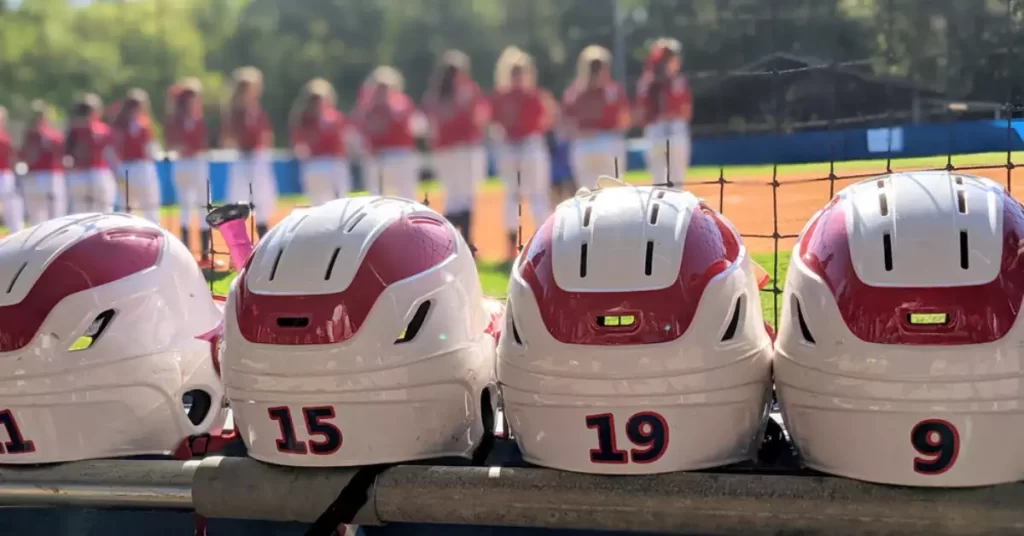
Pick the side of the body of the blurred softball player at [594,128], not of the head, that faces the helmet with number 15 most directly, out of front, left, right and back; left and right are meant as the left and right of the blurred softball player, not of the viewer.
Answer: back

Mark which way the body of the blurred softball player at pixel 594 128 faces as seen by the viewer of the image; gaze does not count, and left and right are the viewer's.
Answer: facing away from the viewer

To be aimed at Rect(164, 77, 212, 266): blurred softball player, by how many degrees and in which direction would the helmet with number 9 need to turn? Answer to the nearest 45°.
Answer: approximately 45° to its left

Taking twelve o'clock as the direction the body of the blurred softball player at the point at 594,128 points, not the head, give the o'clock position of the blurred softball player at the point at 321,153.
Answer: the blurred softball player at the point at 321,153 is roughly at 9 o'clock from the blurred softball player at the point at 594,128.

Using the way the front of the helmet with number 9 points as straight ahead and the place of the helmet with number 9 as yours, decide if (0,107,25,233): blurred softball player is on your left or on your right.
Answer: on your left

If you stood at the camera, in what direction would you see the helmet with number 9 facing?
facing away from the viewer

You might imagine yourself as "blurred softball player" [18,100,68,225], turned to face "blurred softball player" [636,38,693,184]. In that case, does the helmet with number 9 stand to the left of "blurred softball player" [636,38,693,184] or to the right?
right

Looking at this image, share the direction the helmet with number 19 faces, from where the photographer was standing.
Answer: facing away from the viewer

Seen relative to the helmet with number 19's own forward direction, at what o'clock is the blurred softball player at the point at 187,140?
The blurred softball player is roughly at 11 o'clock from the helmet with number 19.

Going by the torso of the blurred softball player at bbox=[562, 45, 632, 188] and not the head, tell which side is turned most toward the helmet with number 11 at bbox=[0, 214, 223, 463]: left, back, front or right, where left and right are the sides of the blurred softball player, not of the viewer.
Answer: back

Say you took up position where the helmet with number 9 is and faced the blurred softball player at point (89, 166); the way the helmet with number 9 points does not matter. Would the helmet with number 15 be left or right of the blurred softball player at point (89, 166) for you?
left
